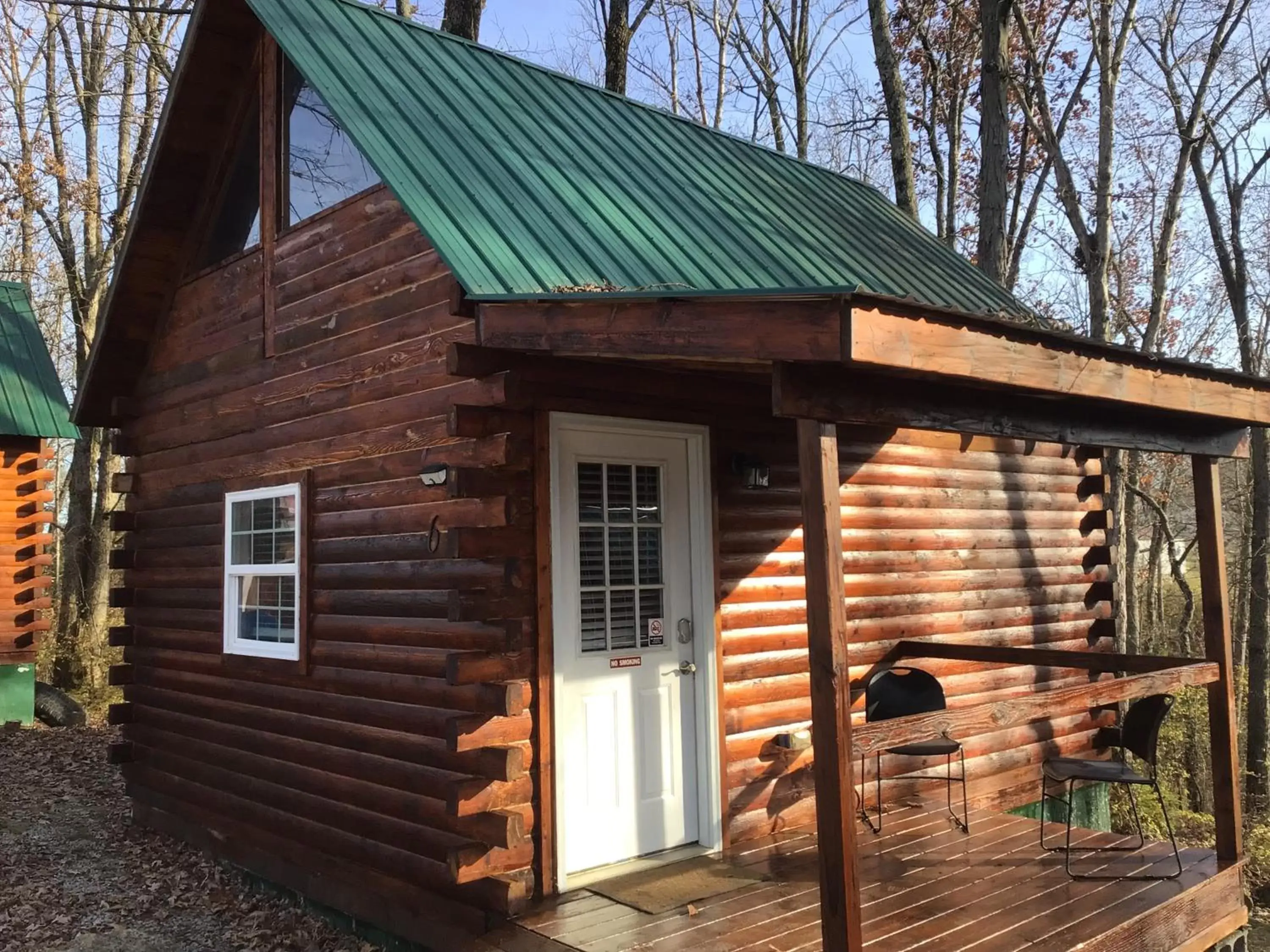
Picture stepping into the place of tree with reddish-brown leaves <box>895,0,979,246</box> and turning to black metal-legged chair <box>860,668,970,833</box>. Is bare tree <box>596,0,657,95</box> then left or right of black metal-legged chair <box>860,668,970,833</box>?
right

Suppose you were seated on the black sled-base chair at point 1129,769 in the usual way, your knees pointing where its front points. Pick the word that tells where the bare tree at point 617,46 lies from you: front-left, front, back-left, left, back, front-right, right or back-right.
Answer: front-right

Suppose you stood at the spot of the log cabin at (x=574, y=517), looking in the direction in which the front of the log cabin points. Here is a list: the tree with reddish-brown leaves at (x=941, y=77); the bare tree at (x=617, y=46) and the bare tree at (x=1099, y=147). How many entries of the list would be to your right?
0

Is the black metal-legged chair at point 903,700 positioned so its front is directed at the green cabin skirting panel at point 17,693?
no

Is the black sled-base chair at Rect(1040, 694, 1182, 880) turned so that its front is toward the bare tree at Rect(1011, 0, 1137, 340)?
no

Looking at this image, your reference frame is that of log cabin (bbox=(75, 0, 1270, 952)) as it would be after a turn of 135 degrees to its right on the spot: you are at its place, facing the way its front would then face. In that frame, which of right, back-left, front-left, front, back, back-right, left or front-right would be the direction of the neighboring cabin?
front-right

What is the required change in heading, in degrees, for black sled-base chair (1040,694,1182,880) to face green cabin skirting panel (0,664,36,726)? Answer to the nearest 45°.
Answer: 0° — it already faces it

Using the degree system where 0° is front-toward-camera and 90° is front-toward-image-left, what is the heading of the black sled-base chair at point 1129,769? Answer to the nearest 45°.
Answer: approximately 90°

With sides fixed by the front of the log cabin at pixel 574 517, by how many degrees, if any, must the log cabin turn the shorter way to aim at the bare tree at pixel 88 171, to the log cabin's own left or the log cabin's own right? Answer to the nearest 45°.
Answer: approximately 180°

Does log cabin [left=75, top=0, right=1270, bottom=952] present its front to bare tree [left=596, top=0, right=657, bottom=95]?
no

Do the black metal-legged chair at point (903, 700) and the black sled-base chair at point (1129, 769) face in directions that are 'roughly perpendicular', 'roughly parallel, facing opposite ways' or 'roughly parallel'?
roughly perpendicular
